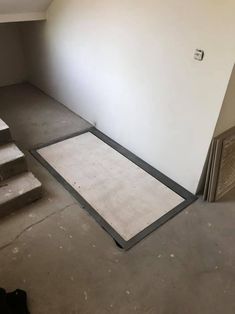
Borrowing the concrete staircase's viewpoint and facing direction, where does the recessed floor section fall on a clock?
The recessed floor section is roughly at 11 o'clock from the concrete staircase.

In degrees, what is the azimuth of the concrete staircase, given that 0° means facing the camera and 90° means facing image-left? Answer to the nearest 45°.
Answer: approximately 315°

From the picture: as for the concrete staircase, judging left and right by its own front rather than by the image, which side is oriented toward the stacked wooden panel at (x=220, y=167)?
front
